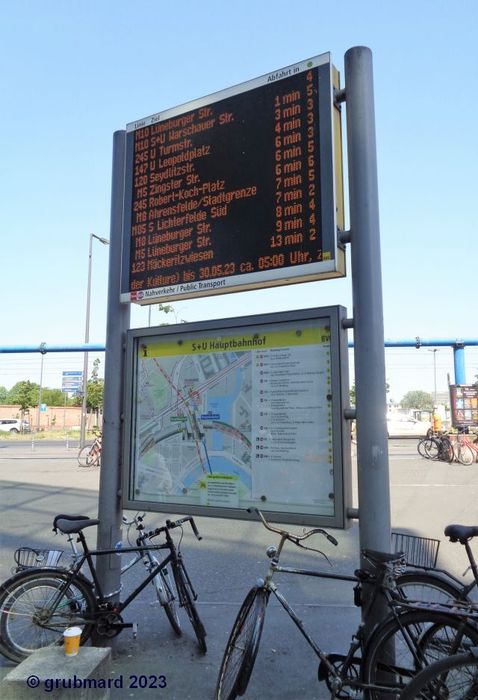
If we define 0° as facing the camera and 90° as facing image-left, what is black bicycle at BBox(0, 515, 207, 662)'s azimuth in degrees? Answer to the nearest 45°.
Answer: approximately 270°

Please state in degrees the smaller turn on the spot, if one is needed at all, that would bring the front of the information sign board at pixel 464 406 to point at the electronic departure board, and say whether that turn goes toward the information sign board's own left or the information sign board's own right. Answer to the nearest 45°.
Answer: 0° — it already faces it

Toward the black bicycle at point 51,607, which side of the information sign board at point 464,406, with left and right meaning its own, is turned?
front

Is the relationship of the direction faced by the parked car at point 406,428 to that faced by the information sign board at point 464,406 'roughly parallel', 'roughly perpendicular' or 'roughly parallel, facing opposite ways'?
roughly perpendicular

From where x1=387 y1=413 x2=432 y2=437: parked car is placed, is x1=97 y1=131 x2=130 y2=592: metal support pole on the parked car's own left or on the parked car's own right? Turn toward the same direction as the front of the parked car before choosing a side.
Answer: on the parked car's own right

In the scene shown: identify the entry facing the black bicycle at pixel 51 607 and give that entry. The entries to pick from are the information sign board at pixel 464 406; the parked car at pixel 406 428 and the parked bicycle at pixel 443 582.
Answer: the information sign board

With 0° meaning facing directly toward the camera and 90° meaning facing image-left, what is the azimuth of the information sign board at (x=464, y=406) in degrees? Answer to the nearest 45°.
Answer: approximately 0°

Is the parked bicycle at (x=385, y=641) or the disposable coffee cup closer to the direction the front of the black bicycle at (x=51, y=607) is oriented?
the parked bicycle
